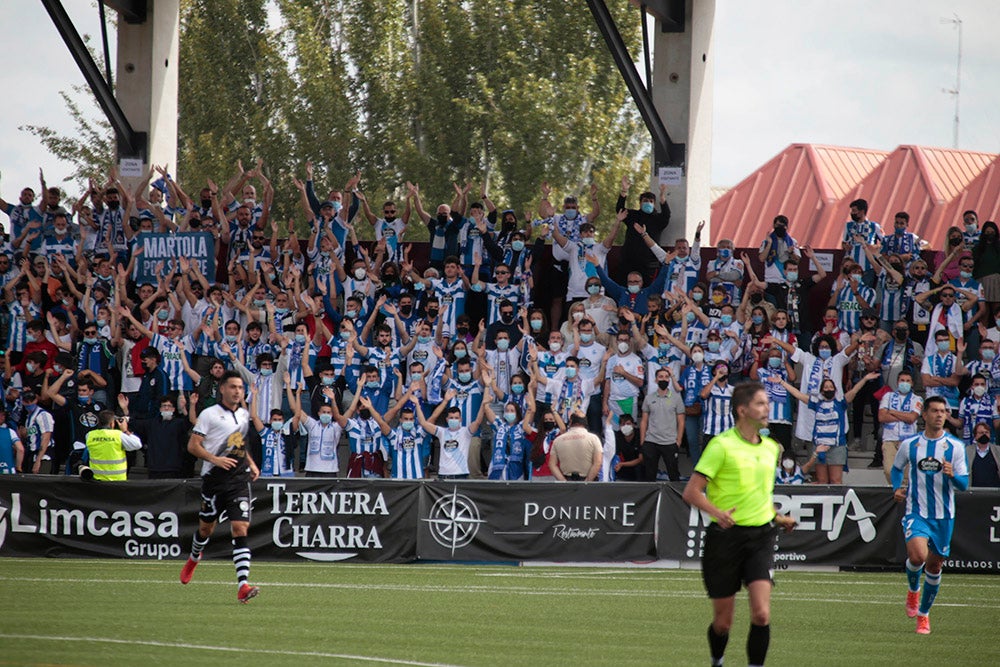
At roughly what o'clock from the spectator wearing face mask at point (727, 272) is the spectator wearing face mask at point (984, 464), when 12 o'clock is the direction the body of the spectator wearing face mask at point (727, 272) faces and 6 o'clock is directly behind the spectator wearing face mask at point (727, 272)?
the spectator wearing face mask at point (984, 464) is roughly at 10 o'clock from the spectator wearing face mask at point (727, 272).

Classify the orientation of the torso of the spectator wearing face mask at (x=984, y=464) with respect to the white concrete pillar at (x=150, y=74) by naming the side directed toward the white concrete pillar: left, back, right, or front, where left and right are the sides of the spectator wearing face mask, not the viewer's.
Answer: right

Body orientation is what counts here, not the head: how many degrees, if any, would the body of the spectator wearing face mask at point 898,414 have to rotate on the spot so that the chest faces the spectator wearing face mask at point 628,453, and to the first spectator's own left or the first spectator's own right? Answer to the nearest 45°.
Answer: approximately 90° to the first spectator's own right

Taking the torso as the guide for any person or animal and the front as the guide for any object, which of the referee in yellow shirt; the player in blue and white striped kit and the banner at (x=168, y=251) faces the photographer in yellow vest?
the banner

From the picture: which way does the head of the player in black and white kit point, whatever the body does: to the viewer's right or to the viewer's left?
to the viewer's right

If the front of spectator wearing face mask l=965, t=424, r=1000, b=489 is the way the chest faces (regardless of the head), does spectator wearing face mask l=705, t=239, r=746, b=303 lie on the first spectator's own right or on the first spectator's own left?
on the first spectator's own right

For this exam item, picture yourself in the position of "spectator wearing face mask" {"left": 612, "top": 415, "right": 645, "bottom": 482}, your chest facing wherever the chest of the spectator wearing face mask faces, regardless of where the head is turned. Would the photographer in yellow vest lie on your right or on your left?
on your right

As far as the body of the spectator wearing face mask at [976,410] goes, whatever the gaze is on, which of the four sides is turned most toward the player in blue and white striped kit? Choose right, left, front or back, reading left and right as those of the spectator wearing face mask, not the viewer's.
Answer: front

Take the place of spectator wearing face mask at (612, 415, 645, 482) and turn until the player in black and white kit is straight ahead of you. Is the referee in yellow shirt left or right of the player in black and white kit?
left

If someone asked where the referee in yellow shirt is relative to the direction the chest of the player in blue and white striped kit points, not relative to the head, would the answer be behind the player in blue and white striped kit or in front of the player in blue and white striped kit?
in front
